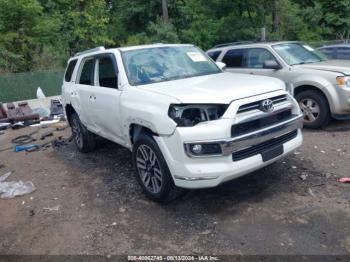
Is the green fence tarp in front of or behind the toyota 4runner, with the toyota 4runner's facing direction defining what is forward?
behind

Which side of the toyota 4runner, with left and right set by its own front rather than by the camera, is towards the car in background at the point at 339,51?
left

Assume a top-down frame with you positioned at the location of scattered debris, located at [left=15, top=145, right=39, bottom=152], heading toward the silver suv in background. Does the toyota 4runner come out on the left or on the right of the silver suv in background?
right

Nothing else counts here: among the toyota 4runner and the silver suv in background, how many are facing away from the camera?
0

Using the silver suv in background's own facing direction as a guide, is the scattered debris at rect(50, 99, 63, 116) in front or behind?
behind

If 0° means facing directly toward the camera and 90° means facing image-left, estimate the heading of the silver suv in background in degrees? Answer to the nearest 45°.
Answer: approximately 315°

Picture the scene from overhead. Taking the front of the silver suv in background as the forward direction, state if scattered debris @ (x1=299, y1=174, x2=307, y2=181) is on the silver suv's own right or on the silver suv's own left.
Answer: on the silver suv's own right

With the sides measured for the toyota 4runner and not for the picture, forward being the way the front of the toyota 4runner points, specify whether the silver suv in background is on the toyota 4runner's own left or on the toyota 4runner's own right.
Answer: on the toyota 4runner's own left

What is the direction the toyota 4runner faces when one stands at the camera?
facing the viewer and to the right of the viewer

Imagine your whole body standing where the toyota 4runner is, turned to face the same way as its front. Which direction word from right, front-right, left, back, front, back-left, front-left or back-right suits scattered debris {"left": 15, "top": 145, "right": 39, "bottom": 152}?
back

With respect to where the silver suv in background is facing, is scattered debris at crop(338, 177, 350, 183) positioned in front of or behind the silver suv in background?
in front

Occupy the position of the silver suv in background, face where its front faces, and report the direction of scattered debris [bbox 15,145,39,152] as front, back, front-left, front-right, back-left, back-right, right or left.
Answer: back-right
